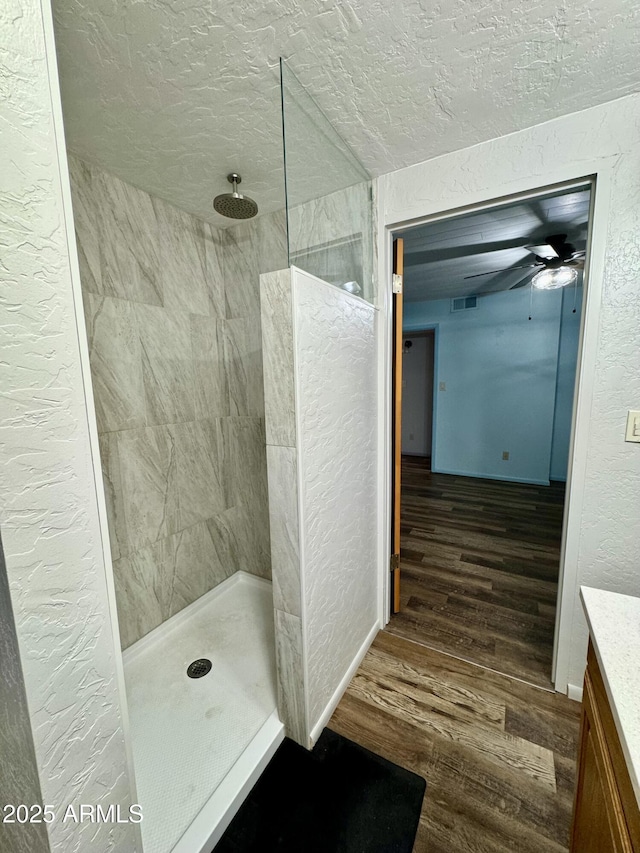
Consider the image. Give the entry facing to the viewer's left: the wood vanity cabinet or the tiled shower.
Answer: the wood vanity cabinet

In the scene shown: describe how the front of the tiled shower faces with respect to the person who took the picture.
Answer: facing the viewer and to the right of the viewer

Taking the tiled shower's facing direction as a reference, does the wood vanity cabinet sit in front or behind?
in front

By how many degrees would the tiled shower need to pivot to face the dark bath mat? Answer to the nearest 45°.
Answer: approximately 45° to its right

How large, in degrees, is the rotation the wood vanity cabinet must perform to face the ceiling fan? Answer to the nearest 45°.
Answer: approximately 90° to its right

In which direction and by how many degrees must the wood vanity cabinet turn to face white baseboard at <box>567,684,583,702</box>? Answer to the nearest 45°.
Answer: approximately 90° to its right

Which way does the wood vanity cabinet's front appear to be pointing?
to the viewer's left

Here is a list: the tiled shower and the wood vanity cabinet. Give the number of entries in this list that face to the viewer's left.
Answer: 1

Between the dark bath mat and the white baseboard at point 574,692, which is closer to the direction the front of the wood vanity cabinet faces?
the dark bath mat

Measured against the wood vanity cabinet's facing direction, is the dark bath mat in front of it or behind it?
in front

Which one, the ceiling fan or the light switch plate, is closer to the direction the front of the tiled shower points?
the light switch plate

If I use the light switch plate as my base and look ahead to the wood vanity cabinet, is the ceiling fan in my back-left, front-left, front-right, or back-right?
back-right

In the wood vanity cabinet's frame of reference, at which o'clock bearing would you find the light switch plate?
The light switch plate is roughly at 3 o'clock from the wood vanity cabinet.
